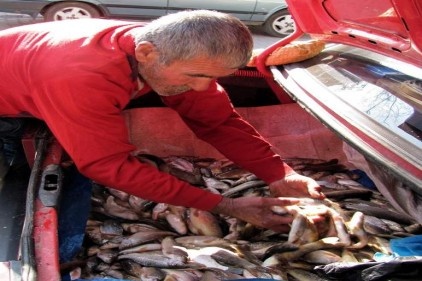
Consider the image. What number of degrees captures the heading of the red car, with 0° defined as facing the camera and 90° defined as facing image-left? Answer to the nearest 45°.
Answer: approximately 270°

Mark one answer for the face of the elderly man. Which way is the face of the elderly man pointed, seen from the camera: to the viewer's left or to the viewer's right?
to the viewer's right

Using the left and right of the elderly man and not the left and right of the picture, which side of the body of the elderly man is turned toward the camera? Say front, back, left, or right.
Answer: right

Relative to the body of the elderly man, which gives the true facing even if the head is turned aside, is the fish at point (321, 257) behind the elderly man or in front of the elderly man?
in front
